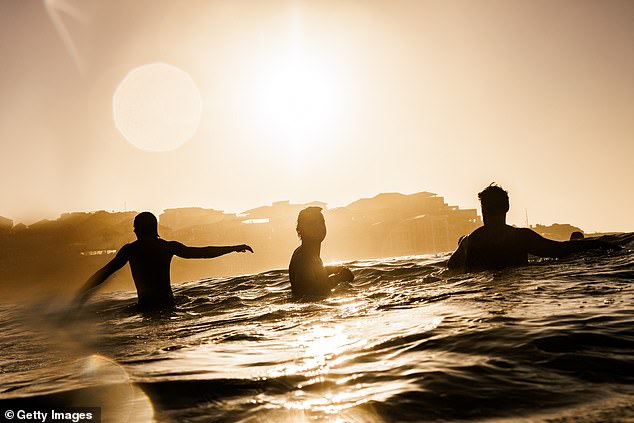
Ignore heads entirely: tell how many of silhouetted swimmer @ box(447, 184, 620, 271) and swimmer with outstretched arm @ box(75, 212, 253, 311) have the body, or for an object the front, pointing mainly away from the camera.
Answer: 2

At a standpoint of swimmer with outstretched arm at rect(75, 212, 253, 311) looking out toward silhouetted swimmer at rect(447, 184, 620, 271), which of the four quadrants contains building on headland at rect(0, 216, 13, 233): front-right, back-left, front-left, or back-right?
back-left

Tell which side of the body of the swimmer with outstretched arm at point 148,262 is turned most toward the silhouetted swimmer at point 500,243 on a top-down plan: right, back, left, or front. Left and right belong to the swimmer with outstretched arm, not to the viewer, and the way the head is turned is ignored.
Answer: right

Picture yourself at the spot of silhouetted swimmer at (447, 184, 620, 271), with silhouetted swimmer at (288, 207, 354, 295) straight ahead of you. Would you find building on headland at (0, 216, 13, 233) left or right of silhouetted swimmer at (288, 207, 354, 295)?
right

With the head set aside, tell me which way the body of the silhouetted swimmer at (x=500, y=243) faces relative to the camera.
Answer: away from the camera

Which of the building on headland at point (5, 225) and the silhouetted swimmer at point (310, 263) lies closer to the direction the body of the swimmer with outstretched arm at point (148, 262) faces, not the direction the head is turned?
the building on headland

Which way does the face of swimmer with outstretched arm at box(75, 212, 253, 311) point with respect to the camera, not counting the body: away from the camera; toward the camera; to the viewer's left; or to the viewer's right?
away from the camera

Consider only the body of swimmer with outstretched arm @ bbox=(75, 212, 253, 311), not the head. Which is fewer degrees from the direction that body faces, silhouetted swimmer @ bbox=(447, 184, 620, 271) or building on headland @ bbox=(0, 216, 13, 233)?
the building on headland

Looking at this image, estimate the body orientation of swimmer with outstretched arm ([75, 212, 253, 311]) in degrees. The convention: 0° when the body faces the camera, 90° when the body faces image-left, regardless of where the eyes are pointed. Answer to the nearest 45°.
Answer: approximately 180°

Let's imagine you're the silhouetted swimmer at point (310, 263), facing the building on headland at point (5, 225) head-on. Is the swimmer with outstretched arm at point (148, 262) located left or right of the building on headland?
left

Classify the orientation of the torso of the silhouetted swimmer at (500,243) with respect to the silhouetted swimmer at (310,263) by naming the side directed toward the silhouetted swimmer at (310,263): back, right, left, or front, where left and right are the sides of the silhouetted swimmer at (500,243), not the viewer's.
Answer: left
